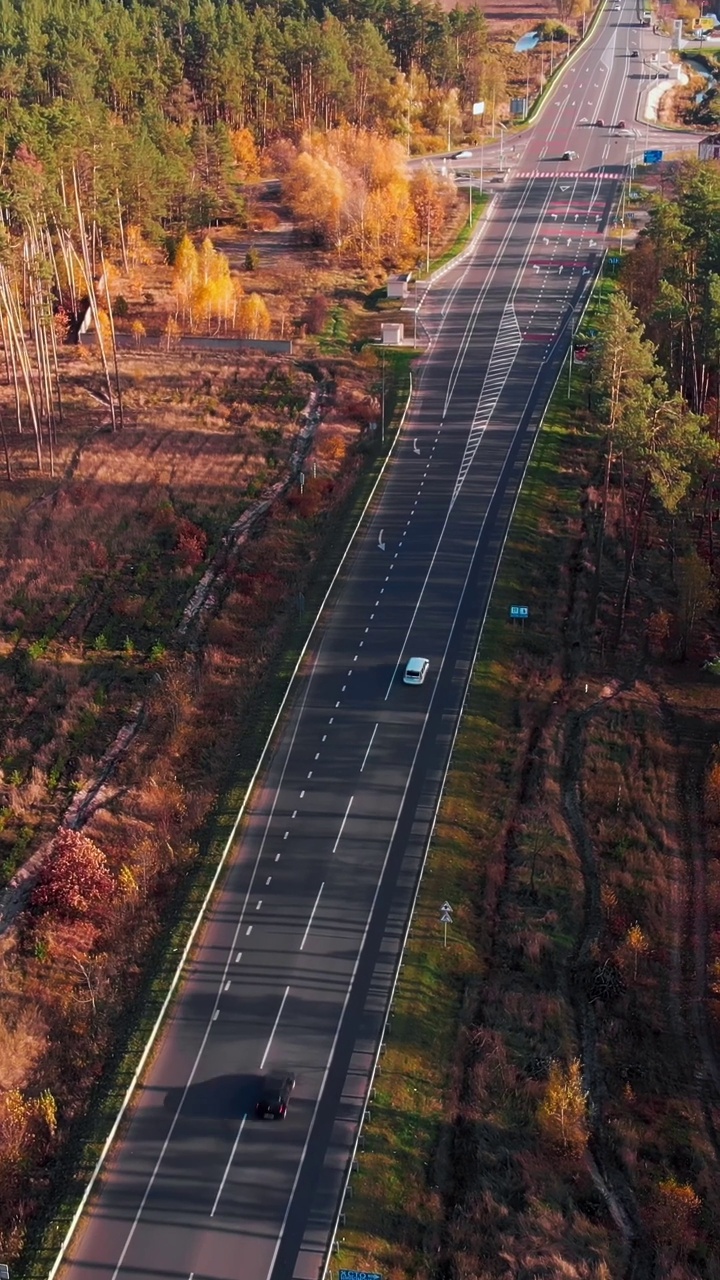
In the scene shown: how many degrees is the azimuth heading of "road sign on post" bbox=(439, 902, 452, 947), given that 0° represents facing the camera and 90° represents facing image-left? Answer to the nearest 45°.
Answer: approximately 0°

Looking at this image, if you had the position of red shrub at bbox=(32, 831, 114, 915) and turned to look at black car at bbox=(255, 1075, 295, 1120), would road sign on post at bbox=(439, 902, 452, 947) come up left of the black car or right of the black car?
left

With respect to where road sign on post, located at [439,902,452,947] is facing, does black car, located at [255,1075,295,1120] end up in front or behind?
in front

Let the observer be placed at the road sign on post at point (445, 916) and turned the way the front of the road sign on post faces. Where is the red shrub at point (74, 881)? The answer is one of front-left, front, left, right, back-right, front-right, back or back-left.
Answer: right

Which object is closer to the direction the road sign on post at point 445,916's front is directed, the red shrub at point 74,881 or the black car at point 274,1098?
the black car
